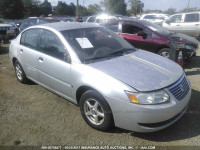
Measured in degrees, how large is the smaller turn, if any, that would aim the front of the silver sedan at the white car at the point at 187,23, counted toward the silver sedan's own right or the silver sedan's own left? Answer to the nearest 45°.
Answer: approximately 90° to the silver sedan's own left

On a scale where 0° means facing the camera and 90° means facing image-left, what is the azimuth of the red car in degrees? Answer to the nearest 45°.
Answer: approximately 315°

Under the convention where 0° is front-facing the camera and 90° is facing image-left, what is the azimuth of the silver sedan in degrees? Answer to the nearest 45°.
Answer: approximately 315°

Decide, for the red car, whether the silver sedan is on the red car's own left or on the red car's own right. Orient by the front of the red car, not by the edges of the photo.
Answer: on the red car's own right

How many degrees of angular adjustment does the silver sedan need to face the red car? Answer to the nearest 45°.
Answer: approximately 90° to its left
